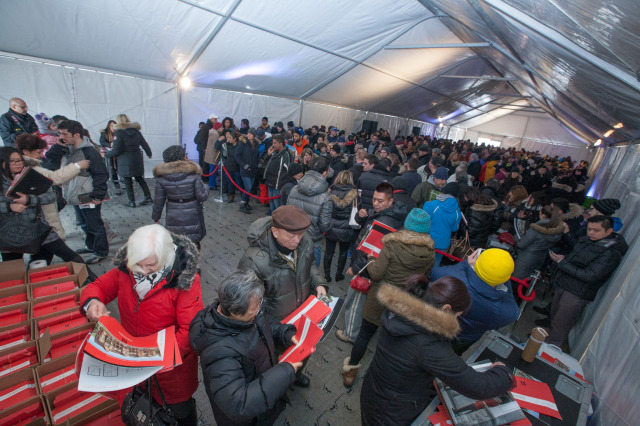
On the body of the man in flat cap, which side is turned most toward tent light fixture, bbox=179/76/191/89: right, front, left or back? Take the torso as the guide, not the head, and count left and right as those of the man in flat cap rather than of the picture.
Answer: back

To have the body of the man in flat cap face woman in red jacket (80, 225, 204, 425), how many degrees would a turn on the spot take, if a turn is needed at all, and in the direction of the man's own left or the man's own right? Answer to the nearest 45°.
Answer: approximately 90° to the man's own right

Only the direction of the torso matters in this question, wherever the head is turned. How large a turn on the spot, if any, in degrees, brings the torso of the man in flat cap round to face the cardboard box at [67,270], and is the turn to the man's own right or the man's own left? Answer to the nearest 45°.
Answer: approximately 135° to the man's own right

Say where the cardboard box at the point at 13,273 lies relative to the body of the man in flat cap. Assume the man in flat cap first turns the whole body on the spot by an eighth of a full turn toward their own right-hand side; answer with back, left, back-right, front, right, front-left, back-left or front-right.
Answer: right

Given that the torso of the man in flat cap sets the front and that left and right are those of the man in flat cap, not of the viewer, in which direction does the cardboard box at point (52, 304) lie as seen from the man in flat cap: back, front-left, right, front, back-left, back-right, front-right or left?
back-right

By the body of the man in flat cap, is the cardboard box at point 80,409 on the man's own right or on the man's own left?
on the man's own right

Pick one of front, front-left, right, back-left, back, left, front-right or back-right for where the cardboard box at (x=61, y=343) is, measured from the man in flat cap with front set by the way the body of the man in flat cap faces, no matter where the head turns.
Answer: back-right

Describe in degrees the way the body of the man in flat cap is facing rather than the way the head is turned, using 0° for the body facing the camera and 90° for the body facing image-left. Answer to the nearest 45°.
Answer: approximately 315°

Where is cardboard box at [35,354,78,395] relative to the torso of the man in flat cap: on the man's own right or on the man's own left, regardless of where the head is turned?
on the man's own right

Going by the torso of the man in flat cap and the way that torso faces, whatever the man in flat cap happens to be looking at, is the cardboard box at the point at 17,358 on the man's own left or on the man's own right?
on the man's own right

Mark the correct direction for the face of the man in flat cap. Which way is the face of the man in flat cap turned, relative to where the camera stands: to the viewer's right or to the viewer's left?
to the viewer's right

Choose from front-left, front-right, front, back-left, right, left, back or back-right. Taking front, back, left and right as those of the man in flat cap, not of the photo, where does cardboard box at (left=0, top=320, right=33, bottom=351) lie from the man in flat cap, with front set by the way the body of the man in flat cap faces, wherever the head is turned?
back-right
